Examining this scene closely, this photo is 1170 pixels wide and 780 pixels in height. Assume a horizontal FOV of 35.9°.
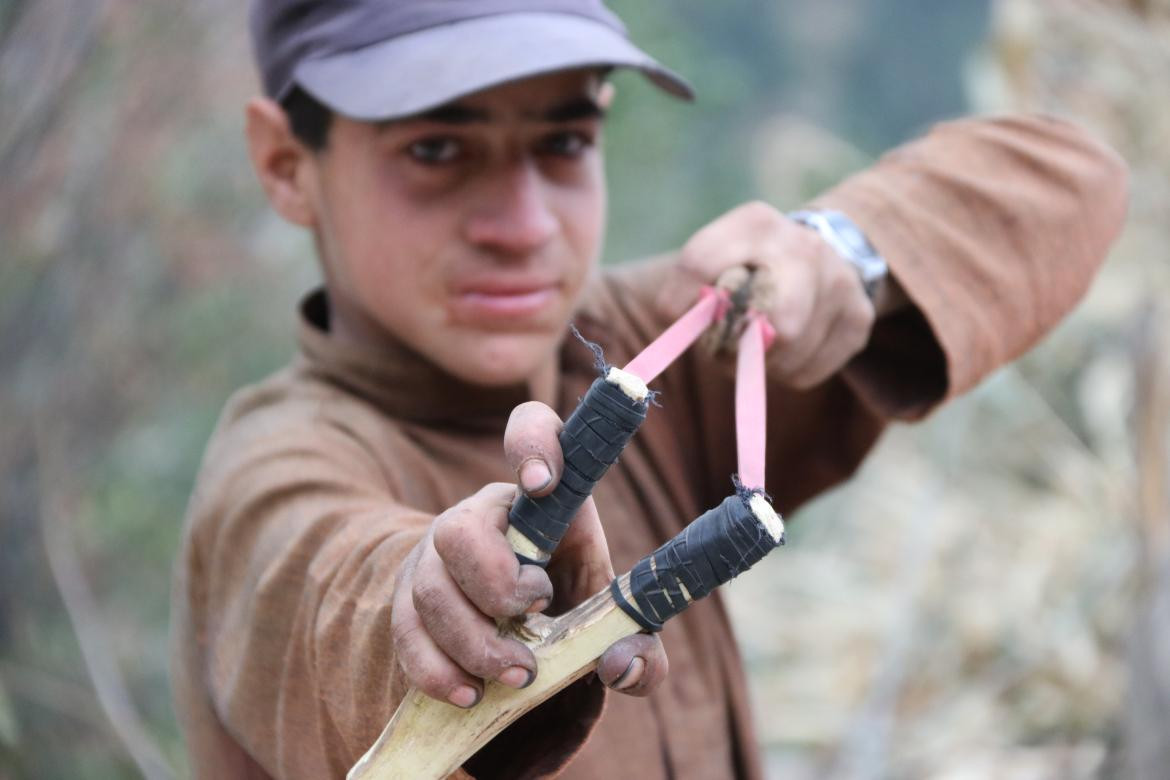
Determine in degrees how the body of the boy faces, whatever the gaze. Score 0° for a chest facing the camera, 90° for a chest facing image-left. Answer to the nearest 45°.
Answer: approximately 315°
